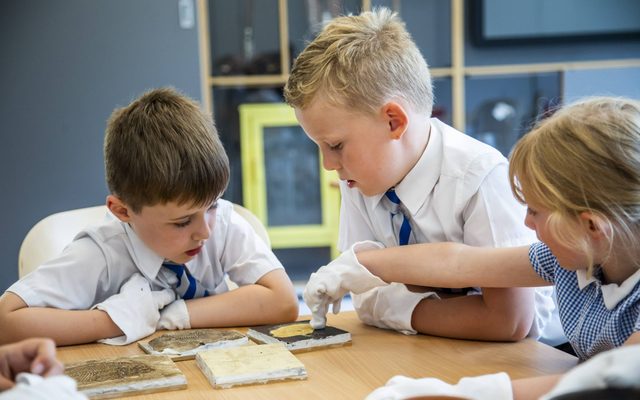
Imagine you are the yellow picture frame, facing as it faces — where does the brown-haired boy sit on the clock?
The brown-haired boy is roughly at 12 o'clock from the yellow picture frame.

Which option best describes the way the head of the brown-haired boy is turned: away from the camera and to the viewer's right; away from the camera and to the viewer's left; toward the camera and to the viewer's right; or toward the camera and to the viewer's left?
toward the camera and to the viewer's right

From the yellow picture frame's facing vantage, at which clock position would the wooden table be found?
The wooden table is roughly at 12 o'clock from the yellow picture frame.

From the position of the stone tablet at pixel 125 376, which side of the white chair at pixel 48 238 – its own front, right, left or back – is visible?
front

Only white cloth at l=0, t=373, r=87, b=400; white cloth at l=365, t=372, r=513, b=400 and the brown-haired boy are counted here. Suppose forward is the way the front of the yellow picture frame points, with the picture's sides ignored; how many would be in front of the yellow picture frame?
3

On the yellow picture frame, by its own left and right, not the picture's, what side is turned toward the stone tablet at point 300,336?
front

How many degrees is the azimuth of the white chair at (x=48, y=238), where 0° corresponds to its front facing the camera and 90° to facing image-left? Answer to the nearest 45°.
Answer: approximately 0°

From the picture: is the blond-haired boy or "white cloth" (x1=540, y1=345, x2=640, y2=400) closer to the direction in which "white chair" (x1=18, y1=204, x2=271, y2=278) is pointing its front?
the white cloth
